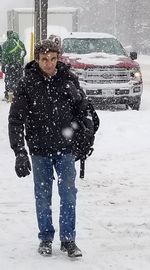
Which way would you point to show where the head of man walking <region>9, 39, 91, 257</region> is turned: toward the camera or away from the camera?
toward the camera

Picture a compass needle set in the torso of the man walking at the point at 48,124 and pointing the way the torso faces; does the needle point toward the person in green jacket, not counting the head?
no

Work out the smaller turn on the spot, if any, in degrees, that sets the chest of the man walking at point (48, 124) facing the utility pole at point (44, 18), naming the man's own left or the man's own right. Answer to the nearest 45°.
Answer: approximately 180°

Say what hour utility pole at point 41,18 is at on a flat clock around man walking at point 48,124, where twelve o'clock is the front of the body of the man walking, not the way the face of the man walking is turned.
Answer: The utility pole is roughly at 6 o'clock from the man walking.

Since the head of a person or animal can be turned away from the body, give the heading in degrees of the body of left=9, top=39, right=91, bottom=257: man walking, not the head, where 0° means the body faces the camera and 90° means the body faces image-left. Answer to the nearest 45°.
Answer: approximately 0°
